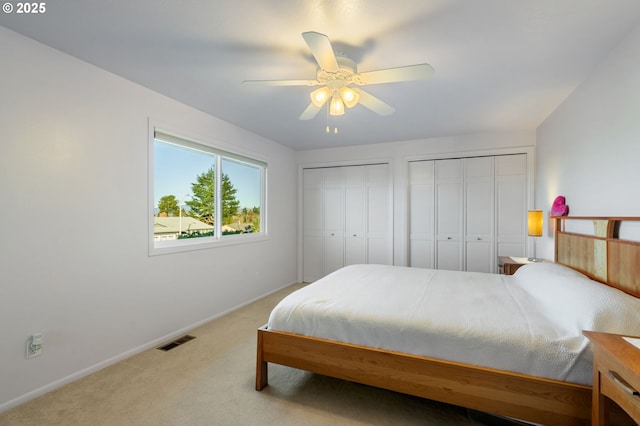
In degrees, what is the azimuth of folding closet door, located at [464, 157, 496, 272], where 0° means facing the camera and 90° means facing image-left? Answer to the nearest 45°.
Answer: approximately 0°

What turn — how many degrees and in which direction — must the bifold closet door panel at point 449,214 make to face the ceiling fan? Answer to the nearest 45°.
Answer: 0° — it already faces it

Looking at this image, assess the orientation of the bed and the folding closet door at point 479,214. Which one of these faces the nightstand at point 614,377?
the folding closet door

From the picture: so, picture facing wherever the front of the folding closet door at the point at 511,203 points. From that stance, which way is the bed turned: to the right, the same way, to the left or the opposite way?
to the right

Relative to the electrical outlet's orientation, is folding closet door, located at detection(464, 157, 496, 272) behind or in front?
in front

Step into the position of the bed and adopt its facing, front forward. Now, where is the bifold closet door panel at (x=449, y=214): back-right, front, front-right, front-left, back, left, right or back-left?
right

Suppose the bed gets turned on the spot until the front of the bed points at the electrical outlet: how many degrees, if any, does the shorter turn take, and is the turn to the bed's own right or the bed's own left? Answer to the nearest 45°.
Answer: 0° — it already faces it

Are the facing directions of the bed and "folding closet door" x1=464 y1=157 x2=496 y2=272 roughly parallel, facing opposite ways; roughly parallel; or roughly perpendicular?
roughly perpendicular

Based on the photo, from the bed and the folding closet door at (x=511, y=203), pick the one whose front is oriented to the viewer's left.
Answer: the bed

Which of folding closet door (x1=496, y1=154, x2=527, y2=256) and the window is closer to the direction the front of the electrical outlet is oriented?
the folding closet door

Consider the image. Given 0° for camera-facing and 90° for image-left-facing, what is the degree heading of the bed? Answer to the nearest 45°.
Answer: approximately 90°

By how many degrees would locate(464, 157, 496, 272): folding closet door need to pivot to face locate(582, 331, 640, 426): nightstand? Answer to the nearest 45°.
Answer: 0° — it already faces it

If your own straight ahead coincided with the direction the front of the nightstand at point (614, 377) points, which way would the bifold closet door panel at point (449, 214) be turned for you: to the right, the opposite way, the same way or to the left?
to the left
